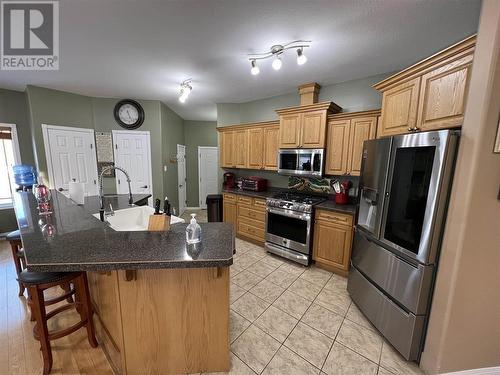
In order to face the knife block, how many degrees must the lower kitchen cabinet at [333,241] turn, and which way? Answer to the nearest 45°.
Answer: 0° — it already faces it

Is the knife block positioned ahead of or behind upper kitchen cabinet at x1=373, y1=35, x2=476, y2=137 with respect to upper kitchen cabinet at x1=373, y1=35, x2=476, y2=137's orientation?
ahead

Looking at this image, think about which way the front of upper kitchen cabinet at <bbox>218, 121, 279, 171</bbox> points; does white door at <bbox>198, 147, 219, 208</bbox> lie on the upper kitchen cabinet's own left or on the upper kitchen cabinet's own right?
on the upper kitchen cabinet's own right

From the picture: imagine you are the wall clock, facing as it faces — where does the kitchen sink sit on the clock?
The kitchen sink is roughly at 12 o'clock from the wall clock.

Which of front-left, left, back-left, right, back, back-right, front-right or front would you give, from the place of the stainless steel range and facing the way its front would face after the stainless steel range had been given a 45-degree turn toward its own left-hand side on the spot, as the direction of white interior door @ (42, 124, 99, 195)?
right

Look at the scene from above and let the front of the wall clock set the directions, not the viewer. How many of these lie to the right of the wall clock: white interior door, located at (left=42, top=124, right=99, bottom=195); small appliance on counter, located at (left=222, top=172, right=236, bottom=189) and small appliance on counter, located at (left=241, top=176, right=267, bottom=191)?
1

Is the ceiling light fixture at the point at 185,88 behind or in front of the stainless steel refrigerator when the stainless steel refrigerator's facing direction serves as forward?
in front

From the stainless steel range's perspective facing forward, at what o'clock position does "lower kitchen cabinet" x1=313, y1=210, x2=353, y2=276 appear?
The lower kitchen cabinet is roughly at 8 o'clock from the stainless steel range.

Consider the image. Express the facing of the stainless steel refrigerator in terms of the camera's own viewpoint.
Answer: facing the viewer and to the left of the viewer

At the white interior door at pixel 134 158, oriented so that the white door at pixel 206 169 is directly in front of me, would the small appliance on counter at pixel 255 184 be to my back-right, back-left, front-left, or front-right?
front-right

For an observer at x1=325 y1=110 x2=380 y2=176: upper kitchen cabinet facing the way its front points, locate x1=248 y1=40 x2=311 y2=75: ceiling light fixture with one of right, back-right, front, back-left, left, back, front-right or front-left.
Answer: front

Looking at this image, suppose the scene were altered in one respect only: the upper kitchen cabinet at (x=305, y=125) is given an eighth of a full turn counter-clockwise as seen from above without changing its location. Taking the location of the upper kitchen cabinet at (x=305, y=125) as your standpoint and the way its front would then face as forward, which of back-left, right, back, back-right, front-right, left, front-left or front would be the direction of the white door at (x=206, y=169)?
back-right

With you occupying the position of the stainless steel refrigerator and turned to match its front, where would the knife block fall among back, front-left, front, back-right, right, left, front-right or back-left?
front

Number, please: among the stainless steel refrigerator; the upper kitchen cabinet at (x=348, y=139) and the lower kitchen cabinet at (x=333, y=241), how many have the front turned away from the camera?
0

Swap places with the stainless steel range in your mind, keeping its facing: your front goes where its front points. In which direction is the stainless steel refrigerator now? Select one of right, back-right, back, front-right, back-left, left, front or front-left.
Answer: left

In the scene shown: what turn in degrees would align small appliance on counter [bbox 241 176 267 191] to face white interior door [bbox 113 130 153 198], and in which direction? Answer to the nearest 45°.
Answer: approximately 45° to its right

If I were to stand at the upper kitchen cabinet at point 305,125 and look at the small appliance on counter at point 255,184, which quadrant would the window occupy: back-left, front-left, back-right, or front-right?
front-left
